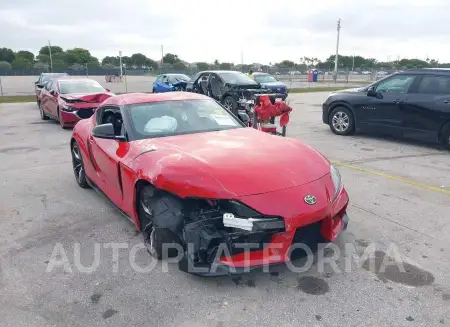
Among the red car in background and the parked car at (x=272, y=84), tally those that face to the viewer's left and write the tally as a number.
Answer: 0

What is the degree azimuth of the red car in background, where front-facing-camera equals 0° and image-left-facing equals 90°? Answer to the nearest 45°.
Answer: approximately 315°

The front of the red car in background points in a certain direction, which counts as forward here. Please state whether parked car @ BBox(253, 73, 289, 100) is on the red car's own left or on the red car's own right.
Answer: on the red car's own left

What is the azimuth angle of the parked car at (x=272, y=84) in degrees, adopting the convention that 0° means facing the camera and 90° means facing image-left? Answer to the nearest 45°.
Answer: approximately 315°

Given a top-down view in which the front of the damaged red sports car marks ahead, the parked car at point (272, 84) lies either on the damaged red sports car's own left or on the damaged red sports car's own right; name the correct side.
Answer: on the damaged red sports car's own left

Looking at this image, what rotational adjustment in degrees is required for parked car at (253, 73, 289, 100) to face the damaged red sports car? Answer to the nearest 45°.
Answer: approximately 45° to its right

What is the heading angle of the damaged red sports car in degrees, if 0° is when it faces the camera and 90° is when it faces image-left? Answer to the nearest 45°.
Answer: approximately 315°

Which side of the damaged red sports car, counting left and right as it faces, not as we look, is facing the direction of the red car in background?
back

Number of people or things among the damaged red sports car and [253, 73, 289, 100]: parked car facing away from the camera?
0

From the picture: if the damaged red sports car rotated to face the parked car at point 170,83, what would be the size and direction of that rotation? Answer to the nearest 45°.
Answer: approximately 135° to its left

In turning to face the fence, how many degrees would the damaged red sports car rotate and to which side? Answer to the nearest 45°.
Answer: approximately 135° to its left
